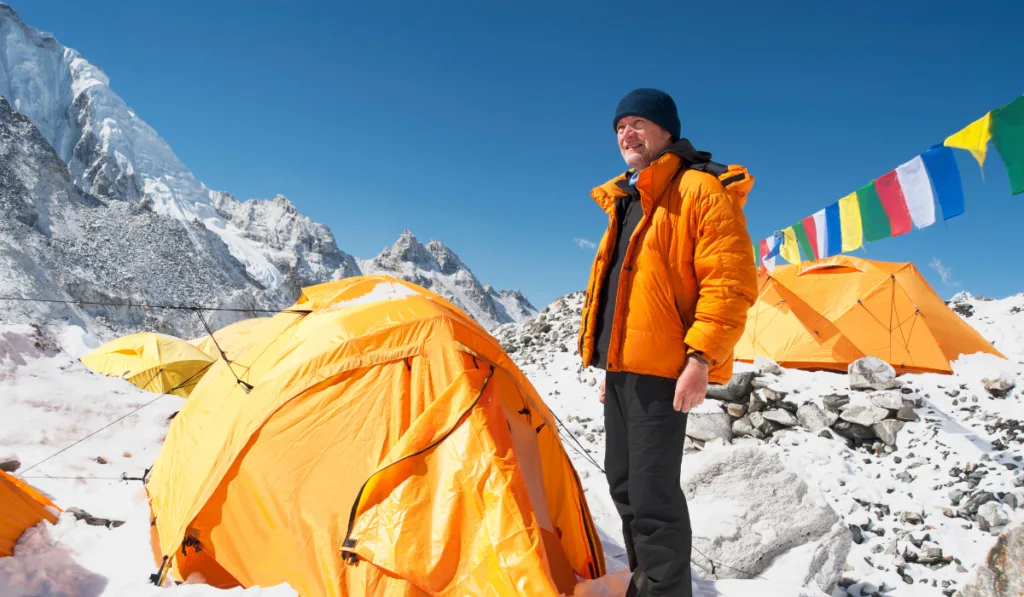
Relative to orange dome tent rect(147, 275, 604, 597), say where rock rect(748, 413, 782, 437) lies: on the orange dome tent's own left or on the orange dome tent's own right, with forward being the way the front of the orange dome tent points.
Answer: on the orange dome tent's own left

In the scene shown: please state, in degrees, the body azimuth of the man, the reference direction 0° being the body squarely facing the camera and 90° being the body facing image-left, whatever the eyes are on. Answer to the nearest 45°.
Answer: approximately 45°

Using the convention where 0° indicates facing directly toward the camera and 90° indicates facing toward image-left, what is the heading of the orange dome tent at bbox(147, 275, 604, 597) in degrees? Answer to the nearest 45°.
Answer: approximately 0°

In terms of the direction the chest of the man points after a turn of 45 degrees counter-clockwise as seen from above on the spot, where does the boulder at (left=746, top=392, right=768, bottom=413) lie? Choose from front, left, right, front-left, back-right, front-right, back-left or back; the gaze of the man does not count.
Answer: back

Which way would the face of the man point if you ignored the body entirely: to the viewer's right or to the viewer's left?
to the viewer's left

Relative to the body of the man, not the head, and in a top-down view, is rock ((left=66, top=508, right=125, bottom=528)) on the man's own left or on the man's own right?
on the man's own right
